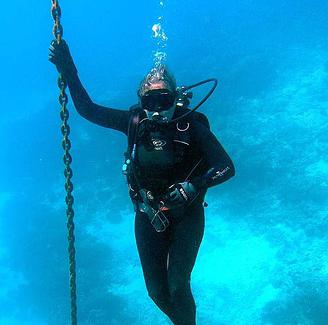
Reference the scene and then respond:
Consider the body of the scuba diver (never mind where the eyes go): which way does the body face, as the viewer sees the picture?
toward the camera

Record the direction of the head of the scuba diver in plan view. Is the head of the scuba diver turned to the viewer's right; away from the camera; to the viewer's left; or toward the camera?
toward the camera
